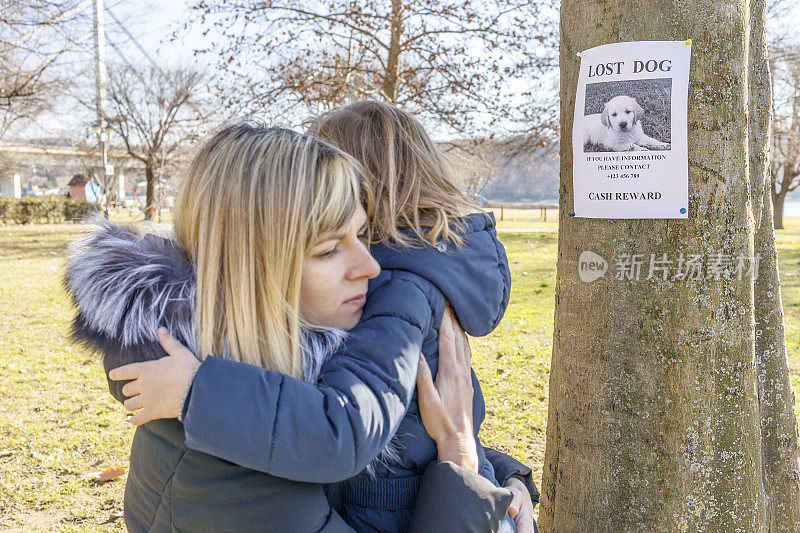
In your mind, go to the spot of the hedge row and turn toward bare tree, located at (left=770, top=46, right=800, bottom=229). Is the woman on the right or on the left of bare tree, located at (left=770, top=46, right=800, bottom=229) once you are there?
right

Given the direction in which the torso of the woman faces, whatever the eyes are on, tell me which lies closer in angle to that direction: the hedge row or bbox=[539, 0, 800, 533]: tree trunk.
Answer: the tree trunk

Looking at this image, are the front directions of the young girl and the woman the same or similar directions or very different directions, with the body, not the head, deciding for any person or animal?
very different directions

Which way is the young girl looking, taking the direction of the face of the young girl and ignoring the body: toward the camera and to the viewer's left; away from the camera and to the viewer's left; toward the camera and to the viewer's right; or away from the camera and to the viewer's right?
away from the camera and to the viewer's left

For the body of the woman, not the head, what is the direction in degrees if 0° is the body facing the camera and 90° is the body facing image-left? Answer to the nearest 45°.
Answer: approximately 270°

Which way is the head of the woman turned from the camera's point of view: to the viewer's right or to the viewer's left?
to the viewer's right

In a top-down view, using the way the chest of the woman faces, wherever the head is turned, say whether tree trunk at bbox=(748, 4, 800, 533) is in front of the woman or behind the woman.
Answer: in front
